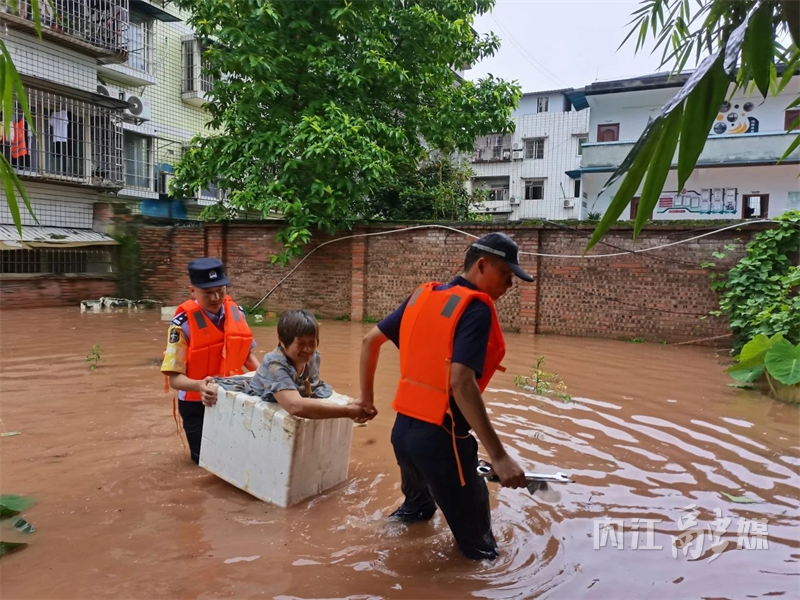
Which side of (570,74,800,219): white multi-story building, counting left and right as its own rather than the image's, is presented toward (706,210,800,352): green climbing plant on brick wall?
front

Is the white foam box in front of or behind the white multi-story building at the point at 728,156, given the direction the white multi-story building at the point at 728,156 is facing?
in front

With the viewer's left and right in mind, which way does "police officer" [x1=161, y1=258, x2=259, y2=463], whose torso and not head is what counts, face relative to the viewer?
facing the viewer and to the right of the viewer

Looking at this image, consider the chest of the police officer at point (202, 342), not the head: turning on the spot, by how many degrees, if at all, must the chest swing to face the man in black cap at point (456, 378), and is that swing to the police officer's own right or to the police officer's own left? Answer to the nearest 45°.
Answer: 0° — they already face them

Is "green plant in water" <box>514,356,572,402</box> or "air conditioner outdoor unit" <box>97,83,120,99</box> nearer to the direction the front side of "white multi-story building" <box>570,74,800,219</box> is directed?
the green plant in water

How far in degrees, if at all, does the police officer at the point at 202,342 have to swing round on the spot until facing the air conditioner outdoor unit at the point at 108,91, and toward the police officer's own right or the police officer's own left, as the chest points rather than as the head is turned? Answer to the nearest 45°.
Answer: approximately 135° to the police officer's own left

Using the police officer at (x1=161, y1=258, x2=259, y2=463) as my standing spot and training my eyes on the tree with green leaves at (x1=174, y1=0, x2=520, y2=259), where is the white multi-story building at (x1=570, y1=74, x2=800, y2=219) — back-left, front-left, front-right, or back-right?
front-right

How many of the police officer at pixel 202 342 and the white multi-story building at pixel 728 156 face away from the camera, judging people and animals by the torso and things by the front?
0

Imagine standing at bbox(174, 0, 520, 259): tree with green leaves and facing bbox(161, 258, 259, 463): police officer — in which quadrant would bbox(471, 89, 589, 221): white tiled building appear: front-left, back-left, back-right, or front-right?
back-left

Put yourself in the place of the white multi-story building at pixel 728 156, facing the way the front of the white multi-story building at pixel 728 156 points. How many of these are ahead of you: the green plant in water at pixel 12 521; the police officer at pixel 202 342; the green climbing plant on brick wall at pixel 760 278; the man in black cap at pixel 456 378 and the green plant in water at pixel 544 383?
5

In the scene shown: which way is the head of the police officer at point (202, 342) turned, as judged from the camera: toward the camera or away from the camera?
toward the camera

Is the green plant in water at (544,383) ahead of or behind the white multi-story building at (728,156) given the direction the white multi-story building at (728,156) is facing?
ahead

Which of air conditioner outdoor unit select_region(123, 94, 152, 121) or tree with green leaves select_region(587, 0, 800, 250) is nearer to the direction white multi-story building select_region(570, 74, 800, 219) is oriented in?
the tree with green leaves

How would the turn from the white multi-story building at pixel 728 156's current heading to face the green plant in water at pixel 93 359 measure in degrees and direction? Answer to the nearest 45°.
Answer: approximately 45° to its right

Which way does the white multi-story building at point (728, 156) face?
toward the camera

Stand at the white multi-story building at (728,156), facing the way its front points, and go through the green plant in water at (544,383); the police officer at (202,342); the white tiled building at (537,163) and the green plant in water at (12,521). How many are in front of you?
3

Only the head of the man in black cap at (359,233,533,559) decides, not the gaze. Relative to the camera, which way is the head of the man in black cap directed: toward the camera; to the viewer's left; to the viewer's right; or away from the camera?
to the viewer's right

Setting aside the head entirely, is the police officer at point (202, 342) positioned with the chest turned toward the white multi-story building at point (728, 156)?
no

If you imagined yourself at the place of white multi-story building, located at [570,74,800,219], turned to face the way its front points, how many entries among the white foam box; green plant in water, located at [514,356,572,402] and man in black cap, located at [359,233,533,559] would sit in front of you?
3

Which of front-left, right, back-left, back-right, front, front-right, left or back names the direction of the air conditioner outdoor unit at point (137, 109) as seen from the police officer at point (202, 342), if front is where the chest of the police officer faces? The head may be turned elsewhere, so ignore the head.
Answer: back-left
